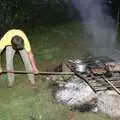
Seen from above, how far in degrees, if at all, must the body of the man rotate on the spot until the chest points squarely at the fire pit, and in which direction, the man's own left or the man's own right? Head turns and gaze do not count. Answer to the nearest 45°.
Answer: approximately 45° to the man's own left
